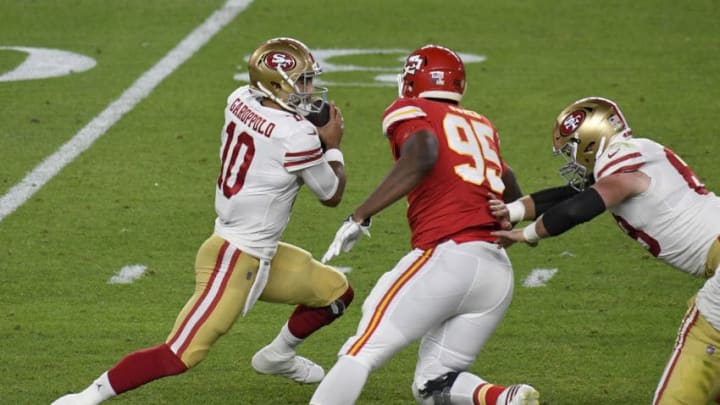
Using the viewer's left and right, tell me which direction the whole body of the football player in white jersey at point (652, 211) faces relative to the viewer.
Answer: facing to the left of the viewer

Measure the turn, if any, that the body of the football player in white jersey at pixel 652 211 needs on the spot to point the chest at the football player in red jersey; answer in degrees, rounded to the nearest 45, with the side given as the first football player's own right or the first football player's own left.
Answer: approximately 45° to the first football player's own left

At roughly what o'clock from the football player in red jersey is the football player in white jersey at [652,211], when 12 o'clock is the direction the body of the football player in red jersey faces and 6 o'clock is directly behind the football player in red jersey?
The football player in white jersey is roughly at 4 o'clock from the football player in red jersey.

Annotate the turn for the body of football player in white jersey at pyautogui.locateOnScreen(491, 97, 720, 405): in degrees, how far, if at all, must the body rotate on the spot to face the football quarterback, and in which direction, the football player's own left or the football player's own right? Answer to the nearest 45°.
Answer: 0° — they already face them

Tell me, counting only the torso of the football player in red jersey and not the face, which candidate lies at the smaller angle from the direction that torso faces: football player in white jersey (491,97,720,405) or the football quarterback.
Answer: the football quarterback

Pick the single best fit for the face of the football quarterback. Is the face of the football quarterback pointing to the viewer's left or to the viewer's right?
to the viewer's right

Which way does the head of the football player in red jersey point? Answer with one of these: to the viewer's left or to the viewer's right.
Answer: to the viewer's left

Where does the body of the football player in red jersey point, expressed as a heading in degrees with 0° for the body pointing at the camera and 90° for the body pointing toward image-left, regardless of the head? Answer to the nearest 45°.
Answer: approximately 135°
